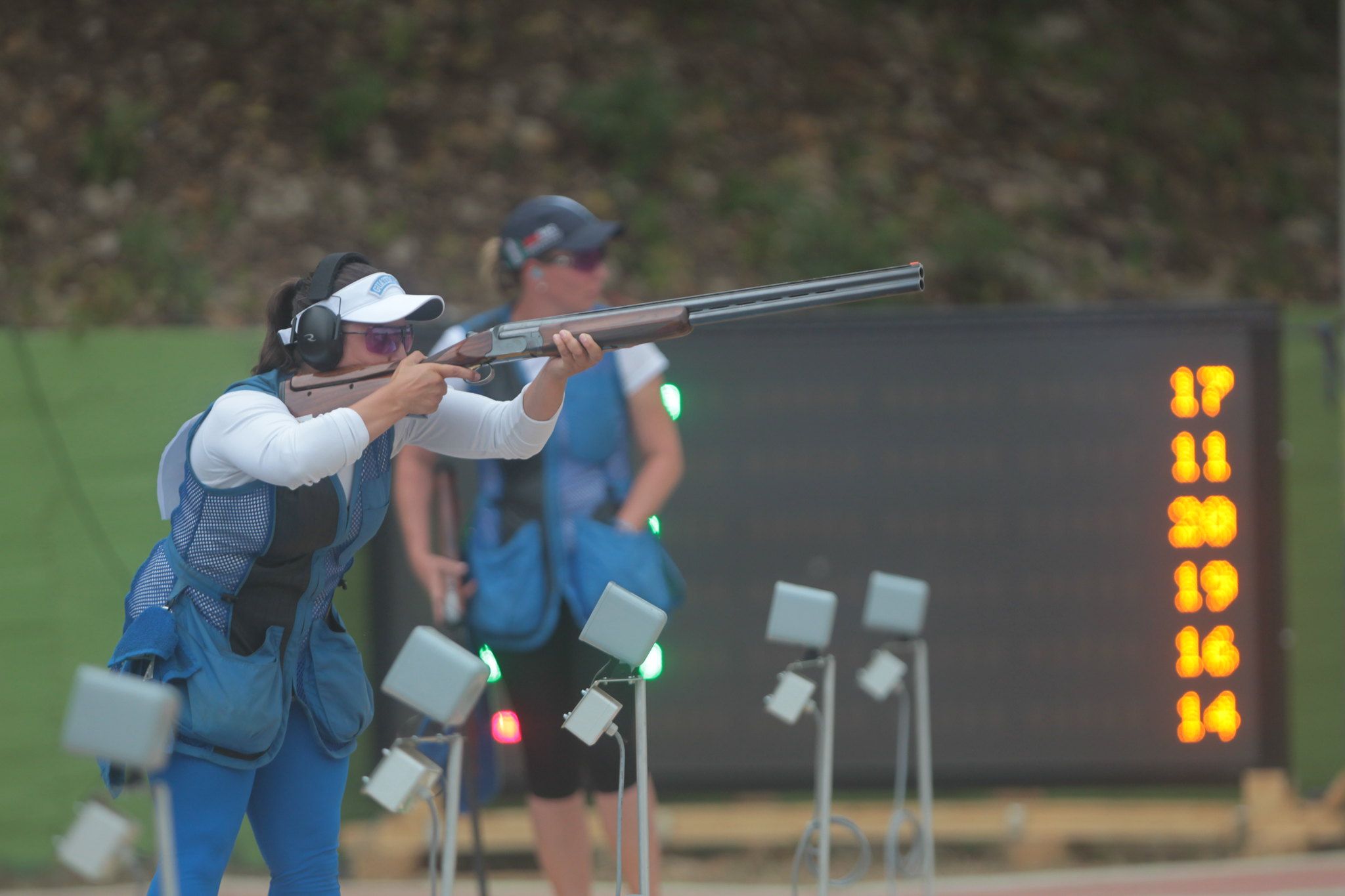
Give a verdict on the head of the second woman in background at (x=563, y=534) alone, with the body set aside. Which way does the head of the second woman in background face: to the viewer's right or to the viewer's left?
to the viewer's right

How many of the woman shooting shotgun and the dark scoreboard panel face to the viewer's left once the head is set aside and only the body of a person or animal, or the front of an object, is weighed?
0

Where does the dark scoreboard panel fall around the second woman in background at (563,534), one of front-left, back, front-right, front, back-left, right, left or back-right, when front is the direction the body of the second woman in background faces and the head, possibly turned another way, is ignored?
left

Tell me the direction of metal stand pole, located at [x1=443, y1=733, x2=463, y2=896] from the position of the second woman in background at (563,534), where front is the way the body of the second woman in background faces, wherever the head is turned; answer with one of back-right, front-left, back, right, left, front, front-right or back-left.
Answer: front-right

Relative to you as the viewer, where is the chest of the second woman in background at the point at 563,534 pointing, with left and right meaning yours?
facing the viewer and to the right of the viewer

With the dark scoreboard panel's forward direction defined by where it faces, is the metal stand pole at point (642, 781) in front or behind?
in front

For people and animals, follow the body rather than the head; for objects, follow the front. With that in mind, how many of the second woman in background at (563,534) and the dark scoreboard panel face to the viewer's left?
0

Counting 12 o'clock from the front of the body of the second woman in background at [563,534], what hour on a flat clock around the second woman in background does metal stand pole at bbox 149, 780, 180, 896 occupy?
The metal stand pole is roughly at 2 o'clock from the second woman in background.
